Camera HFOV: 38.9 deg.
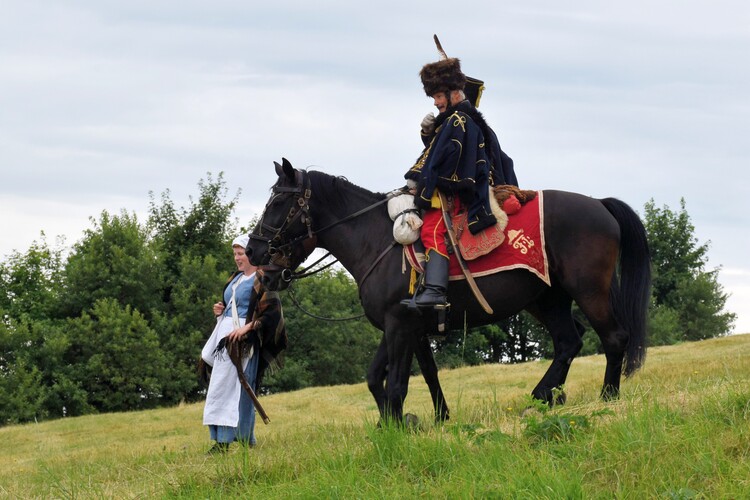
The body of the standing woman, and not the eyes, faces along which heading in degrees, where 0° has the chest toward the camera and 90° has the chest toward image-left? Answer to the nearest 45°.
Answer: approximately 45°

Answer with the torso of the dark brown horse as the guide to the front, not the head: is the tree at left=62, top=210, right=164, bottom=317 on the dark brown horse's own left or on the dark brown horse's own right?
on the dark brown horse's own right

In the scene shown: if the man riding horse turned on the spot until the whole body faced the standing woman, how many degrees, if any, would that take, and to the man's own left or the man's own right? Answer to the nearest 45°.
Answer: approximately 45° to the man's own right

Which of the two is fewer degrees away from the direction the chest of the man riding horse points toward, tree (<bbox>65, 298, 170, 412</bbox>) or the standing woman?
the standing woman

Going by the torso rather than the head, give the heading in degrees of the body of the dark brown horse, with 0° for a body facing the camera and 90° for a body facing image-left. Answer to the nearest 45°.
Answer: approximately 90°

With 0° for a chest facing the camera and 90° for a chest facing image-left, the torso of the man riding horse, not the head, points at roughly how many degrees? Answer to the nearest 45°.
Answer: approximately 90°

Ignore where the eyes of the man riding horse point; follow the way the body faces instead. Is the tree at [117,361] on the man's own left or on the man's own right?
on the man's own right
